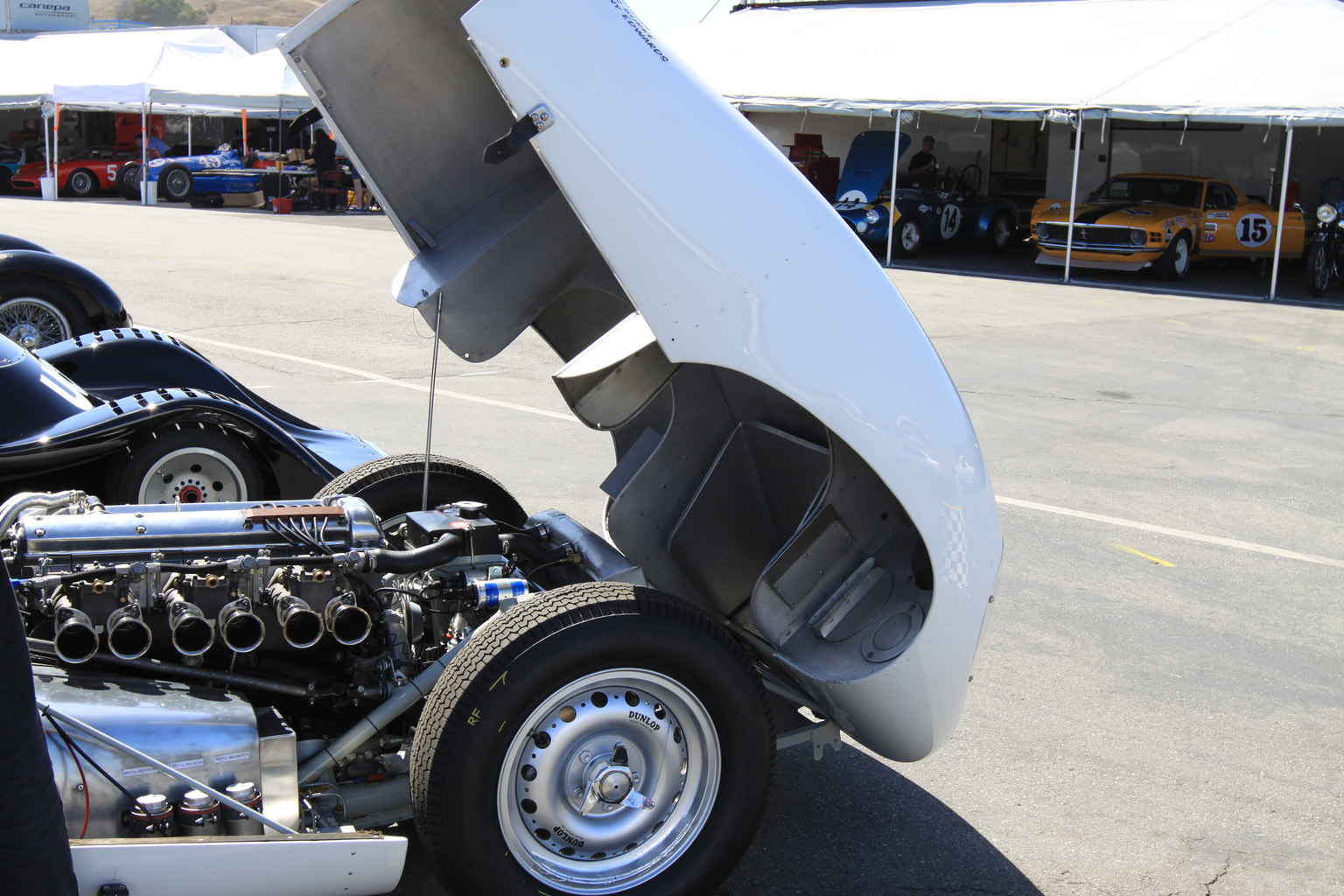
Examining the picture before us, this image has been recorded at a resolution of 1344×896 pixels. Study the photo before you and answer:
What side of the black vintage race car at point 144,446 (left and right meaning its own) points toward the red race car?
left

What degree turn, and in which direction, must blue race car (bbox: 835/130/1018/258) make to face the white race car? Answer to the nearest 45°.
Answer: approximately 45° to its left

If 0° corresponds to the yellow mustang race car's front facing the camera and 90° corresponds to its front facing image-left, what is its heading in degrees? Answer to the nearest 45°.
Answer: approximately 45°

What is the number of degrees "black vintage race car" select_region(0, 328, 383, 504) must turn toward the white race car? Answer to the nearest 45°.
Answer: approximately 90° to its right

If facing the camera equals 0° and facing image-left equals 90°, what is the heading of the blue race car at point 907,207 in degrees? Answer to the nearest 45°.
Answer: approximately 45°

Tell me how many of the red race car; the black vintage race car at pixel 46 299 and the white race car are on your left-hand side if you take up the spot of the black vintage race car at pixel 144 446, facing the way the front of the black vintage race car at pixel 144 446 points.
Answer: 2

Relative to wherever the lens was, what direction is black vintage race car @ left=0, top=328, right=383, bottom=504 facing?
facing to the right of the viewer

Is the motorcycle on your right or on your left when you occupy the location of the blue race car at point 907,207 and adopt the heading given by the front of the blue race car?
on your left
